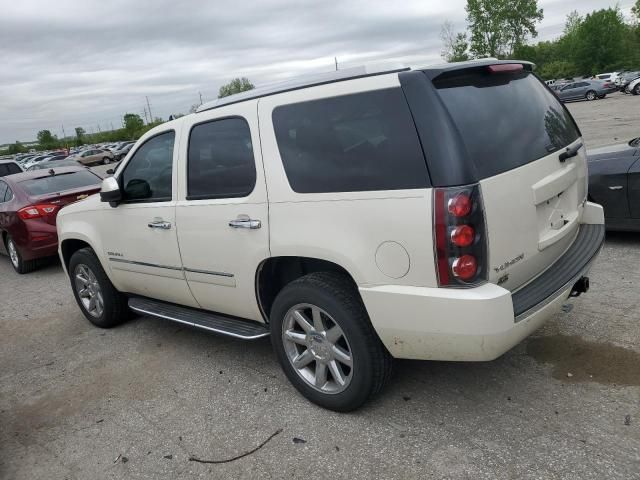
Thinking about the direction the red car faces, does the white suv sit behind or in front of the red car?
behind

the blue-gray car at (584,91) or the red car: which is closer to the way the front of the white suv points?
the red car

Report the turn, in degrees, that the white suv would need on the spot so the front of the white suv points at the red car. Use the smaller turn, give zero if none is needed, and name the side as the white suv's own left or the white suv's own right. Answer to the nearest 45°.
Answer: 0° — it already faces it

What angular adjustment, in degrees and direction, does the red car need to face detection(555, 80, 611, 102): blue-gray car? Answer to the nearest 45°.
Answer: approximately 90° to its right

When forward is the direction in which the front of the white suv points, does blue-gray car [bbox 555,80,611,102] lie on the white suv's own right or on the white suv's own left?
on the white suv's own right

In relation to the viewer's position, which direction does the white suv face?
facing away from the viewer and to the left of the viewer

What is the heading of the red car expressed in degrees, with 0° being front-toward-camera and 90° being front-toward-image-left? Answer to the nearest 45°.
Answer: approximately 135°
